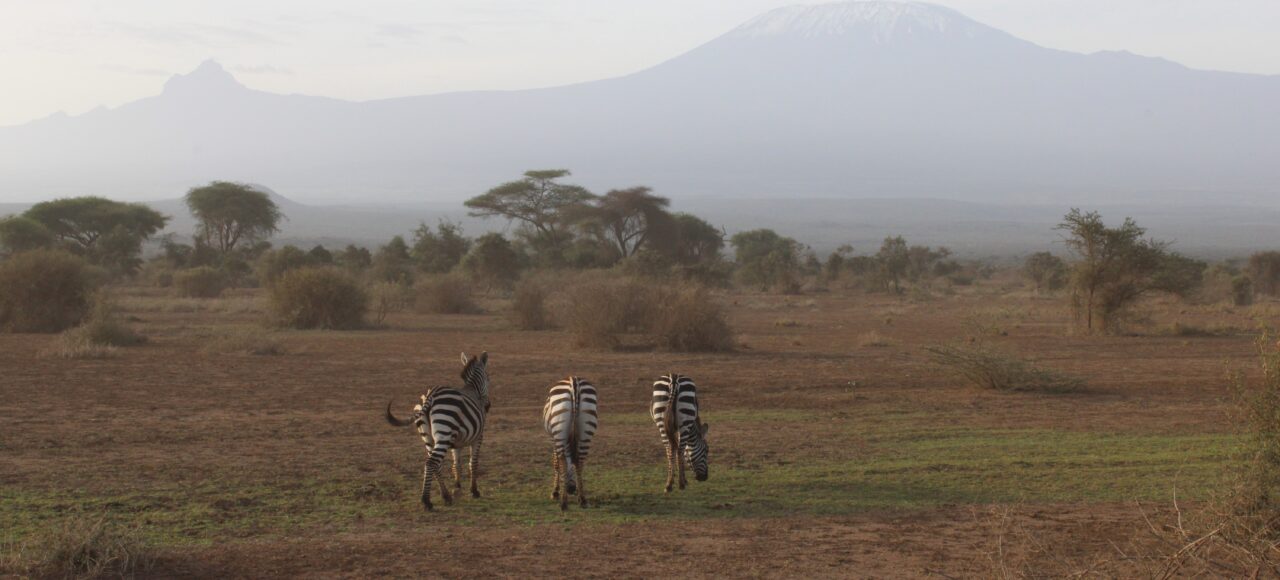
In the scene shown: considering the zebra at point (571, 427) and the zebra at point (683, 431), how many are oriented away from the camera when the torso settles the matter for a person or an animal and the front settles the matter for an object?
2

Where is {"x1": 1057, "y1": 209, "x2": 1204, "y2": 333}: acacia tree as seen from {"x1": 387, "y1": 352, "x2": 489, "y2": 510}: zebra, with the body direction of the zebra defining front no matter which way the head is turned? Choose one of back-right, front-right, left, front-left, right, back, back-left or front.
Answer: front

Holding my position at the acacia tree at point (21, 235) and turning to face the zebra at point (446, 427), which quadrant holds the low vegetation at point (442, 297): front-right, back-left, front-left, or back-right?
front-left

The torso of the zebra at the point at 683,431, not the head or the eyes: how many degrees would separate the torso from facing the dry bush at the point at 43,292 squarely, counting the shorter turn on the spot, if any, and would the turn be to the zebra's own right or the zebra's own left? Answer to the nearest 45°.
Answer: approximately 45° to the zebra's own left

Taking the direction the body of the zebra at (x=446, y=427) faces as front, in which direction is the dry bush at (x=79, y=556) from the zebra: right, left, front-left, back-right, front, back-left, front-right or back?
back

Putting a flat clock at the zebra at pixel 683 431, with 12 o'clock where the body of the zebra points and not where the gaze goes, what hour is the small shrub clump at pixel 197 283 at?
The small shrub clump is roughly at 11 o'clock from the zebra.

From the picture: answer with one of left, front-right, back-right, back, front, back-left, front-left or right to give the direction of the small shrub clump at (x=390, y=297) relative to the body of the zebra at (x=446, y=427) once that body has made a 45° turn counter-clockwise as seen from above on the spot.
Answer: front

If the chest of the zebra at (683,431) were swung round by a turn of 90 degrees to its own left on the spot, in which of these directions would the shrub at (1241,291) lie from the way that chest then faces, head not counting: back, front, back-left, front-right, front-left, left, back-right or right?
back-right

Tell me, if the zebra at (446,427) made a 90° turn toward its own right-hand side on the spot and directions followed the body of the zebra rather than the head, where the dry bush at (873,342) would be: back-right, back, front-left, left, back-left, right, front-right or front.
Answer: left

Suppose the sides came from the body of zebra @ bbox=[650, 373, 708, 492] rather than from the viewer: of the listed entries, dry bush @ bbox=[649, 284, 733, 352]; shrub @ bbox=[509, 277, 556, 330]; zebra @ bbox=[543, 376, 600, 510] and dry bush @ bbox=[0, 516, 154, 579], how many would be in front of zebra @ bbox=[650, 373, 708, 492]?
2

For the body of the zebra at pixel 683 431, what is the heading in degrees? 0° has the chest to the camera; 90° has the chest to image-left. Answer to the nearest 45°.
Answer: approximately 180°

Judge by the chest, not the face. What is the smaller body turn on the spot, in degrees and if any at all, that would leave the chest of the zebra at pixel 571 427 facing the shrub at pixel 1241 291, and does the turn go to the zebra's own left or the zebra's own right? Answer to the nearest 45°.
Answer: approximately 45° to the zebra's own right

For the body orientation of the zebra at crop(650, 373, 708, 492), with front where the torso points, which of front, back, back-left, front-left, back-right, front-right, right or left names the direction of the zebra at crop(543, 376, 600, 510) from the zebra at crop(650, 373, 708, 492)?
back-left

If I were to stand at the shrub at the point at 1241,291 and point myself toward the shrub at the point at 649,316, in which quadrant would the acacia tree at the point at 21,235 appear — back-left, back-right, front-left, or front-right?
front-right

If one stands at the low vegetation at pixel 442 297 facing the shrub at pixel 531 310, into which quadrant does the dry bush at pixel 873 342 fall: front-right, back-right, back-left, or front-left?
front-left

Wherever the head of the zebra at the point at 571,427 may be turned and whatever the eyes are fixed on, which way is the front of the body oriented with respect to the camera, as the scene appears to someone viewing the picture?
away from the camera

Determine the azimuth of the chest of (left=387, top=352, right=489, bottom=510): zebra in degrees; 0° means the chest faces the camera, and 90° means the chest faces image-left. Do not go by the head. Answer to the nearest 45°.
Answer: approximately 225°

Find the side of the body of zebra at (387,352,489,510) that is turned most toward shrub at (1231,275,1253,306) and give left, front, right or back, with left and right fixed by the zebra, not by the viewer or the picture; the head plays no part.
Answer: front
